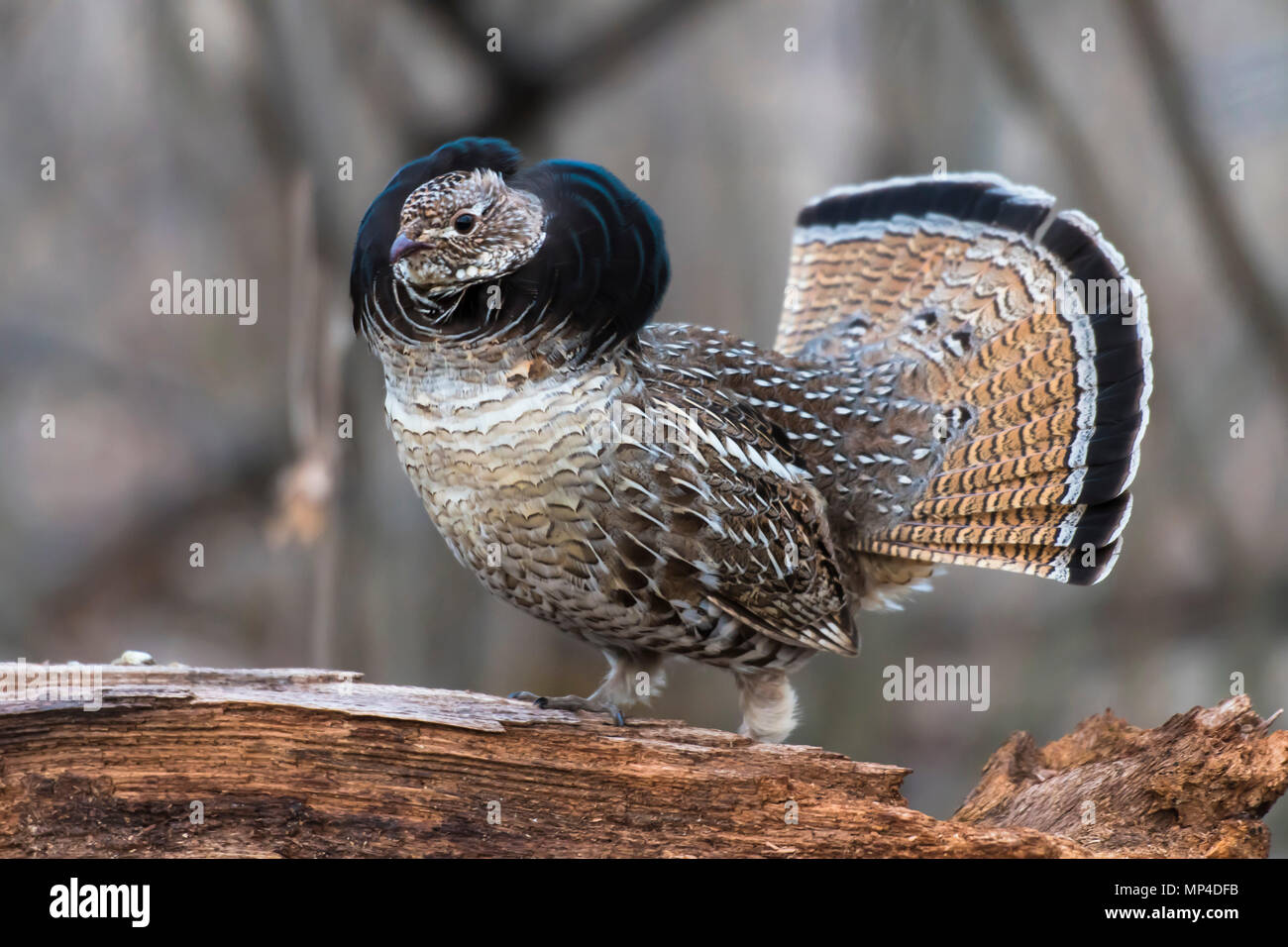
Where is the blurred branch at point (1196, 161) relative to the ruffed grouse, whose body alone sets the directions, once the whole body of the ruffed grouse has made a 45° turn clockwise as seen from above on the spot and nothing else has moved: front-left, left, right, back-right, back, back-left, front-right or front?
back-right

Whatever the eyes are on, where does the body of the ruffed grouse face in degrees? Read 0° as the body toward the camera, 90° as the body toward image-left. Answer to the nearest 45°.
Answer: approximately 45°
